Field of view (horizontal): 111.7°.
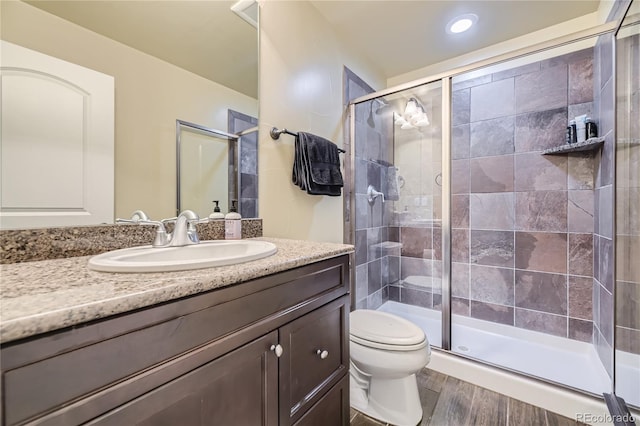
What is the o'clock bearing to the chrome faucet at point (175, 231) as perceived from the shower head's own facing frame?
The chrome faucet is roughly at 4 o'clock from the shower head.

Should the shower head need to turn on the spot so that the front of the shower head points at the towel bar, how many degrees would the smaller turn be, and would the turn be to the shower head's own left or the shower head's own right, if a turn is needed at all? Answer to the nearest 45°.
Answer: approximately 135° to the shower head's own right

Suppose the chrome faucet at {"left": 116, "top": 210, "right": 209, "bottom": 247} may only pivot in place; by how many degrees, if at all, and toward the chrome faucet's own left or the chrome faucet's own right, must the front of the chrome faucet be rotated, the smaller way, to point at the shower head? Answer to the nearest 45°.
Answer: approximately 45° to the chrome faucet's own left

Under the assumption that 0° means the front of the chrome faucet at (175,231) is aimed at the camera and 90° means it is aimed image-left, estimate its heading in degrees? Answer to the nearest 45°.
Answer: approximately 315°

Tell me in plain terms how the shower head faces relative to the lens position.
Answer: facing to the right of the viewer

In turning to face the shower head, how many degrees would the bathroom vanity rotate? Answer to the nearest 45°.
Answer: approximately 90° to its left

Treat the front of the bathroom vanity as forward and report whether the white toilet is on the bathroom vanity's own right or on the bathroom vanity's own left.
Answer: on the bathroom vanity's own left

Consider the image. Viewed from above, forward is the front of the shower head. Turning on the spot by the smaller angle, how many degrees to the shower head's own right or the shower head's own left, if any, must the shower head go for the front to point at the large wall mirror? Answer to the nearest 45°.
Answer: approximately 135° to the shower head's own right

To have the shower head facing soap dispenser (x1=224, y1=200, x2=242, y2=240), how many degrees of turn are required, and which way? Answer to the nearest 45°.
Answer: approximately 135° to its right

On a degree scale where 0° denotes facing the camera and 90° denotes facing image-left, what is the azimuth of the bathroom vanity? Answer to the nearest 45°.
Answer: approximately 315°
